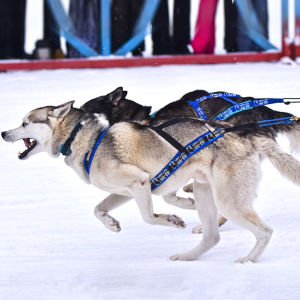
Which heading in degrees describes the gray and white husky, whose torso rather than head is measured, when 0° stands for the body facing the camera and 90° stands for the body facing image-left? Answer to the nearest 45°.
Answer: approximately 90°

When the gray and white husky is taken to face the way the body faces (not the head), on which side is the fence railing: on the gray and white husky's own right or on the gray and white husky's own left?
on the gray and white husky's own right

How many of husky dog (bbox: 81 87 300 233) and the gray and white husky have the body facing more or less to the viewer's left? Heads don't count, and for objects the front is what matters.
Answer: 2

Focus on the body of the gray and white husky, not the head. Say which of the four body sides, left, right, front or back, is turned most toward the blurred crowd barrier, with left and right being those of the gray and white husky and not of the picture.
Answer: right

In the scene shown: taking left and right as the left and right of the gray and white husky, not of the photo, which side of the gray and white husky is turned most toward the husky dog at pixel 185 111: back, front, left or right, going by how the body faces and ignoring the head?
right

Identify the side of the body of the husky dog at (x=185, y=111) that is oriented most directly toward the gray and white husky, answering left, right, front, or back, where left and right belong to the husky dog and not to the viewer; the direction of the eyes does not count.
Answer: left

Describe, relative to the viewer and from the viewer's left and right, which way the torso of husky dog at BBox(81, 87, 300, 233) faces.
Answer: facing to the left of the viewer

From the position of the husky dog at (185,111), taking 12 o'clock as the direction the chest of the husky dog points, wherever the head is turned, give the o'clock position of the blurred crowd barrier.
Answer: The blurred crowd barrier is roughly at 3 o'clock from the husky dog.
